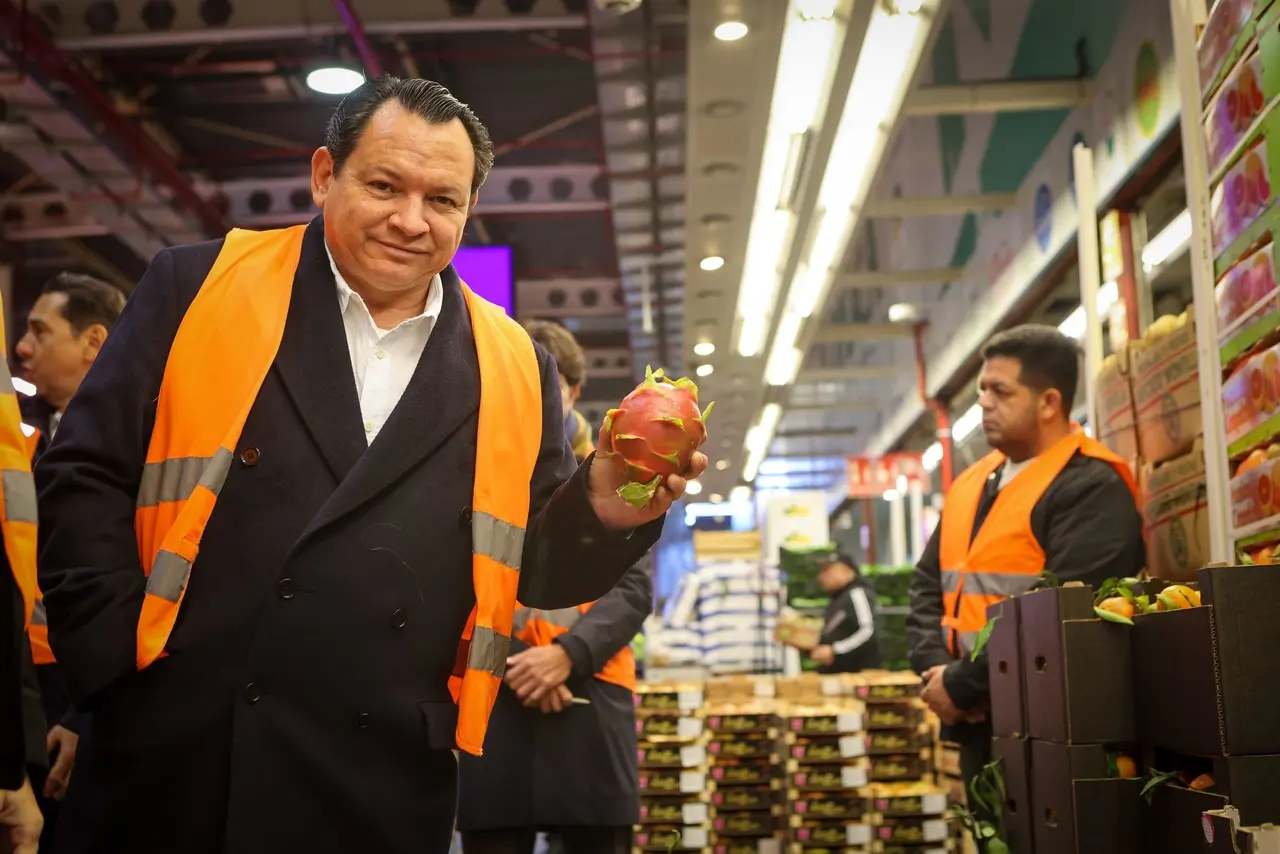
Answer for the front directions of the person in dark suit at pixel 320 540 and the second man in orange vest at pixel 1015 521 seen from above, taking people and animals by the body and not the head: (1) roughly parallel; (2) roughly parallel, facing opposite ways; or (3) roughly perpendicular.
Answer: roughly perpendicular

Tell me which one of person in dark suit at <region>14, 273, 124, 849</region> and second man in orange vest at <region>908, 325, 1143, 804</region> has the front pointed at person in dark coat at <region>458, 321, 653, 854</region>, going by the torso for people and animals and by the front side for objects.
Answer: the second man in orange vest

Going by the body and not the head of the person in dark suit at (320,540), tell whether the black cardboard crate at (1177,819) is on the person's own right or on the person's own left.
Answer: on the person's own left

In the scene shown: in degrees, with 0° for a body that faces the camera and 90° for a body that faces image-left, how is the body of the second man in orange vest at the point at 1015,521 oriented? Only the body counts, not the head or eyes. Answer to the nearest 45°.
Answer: approximately 45°

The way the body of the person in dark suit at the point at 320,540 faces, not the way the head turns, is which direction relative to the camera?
toward the camera

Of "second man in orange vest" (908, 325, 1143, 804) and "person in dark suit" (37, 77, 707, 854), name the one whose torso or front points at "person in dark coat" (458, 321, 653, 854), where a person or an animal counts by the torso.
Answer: the second man in orange vest
